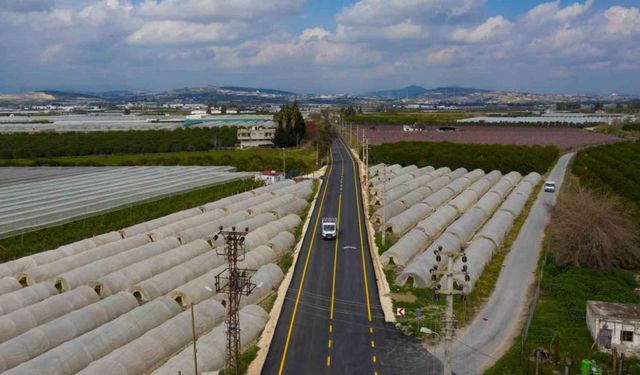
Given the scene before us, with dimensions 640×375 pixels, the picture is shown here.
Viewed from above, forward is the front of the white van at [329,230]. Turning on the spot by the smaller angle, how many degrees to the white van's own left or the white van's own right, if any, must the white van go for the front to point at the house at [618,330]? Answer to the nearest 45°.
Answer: approximately 45° to the white van's own left

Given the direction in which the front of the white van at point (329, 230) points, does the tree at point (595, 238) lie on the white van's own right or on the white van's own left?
on the white van's own left

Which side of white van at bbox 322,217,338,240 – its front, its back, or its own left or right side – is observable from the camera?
front

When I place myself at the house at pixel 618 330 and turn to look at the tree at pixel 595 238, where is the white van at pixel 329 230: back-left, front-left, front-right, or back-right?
front-left

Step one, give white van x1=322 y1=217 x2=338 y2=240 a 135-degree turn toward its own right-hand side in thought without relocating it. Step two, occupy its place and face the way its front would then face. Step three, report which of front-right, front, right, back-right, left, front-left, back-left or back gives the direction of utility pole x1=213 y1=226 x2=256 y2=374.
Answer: back-left

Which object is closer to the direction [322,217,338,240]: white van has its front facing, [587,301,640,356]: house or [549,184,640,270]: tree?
the house

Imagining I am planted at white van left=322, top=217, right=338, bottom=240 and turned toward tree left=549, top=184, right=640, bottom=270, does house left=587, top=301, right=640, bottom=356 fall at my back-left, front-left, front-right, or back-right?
front-right
